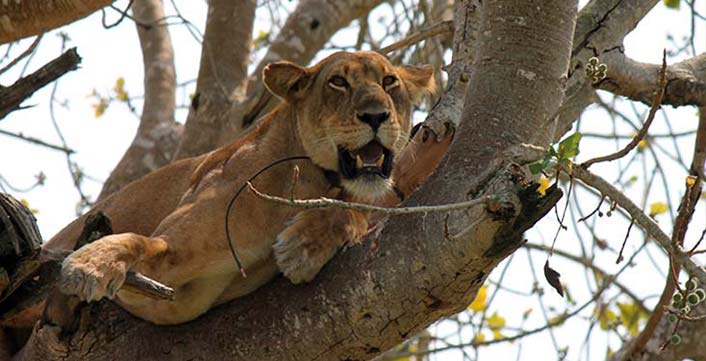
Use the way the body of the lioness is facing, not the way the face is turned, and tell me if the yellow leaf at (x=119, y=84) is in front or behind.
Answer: behind

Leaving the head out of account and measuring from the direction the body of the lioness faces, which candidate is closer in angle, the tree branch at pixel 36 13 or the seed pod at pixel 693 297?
the seed pod

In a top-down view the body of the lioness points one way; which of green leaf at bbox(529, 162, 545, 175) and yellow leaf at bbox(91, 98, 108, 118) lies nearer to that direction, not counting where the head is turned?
the green leaf

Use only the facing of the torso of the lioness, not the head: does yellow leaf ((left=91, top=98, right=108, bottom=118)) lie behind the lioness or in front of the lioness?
behind

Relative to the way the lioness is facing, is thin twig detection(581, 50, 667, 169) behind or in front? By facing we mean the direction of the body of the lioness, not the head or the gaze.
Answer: in front

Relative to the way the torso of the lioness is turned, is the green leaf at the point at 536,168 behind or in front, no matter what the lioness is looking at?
in front

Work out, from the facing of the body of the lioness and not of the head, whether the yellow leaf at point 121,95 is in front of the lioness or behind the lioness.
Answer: behind

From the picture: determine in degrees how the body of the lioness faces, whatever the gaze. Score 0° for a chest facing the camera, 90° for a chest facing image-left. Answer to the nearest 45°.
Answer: approximately 315°
